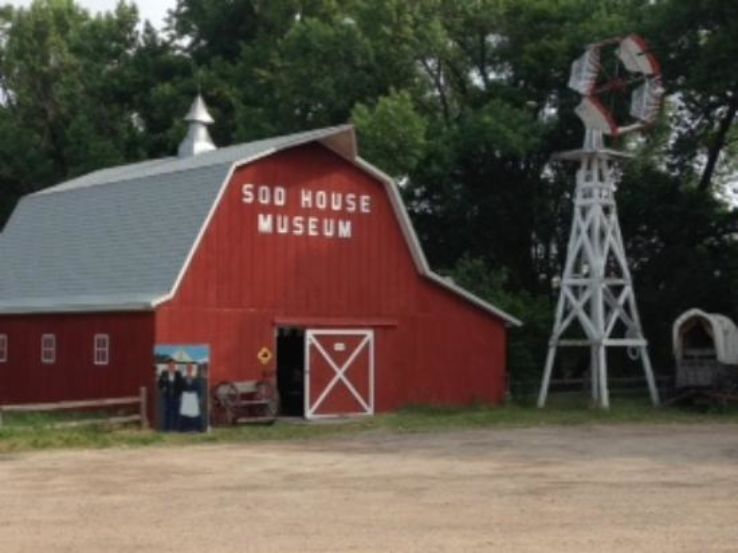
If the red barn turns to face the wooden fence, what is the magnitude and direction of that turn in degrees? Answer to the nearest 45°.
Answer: approximately 90° to its right

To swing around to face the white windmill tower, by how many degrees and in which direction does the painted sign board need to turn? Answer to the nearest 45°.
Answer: approximately 135° to its left

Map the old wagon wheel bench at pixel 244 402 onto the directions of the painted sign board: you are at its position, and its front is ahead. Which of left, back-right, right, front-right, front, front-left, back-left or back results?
back-left

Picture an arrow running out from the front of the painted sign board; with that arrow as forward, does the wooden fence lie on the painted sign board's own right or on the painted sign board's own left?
on the painted sign board's own right

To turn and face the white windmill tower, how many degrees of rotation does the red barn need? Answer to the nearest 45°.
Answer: approximately 45° to its left

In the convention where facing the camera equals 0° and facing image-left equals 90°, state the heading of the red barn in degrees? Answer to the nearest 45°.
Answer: approximately 315°
